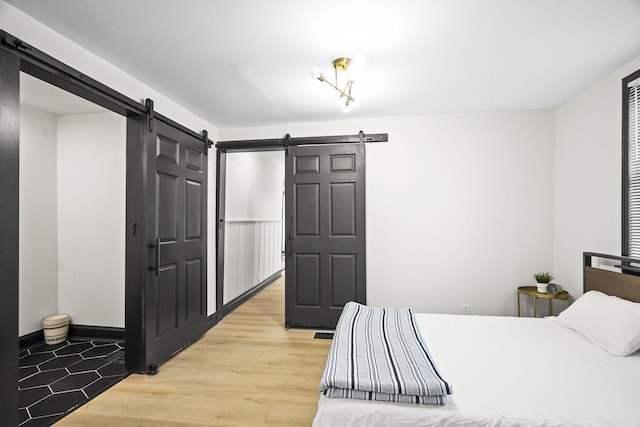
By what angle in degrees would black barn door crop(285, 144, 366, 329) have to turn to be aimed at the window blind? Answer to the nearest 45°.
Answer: approximately 45° to its left

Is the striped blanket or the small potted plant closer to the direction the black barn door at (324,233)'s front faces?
the striped blanket

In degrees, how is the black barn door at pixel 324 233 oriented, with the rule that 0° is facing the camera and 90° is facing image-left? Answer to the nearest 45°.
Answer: approximately 0°

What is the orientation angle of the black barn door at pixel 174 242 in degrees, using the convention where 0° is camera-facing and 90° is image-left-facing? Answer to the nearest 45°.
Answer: approximately 315°

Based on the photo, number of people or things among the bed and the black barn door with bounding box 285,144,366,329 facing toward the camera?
1

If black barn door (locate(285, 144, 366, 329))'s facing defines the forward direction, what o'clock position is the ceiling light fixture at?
The ceiling light fixture is roughly at 12 o'clock from the black barn door.

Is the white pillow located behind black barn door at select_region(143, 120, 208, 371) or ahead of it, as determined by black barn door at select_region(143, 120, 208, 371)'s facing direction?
ahead

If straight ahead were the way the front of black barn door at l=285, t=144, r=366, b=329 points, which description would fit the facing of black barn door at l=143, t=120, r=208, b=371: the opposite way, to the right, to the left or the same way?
to the left

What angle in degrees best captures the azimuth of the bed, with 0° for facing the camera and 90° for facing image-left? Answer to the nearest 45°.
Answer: approximately 90°

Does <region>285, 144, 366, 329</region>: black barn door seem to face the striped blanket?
yes

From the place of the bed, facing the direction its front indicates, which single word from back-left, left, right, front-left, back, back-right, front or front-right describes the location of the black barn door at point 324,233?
front-right

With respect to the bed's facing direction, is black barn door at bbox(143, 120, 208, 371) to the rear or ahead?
ahead
